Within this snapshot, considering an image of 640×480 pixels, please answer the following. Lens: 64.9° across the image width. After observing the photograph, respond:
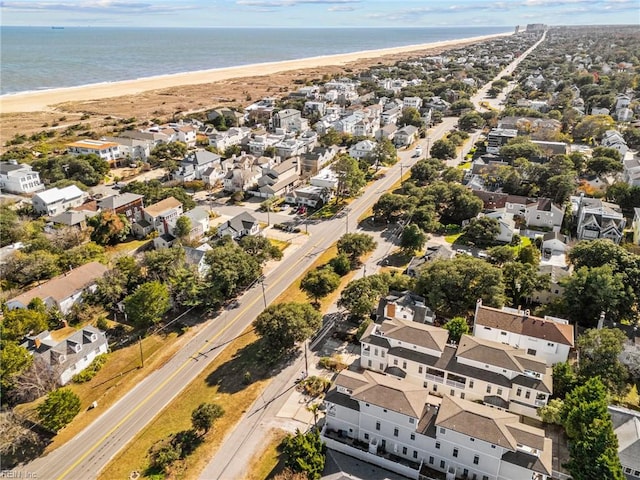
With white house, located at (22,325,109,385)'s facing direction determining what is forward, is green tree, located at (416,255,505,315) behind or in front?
in front

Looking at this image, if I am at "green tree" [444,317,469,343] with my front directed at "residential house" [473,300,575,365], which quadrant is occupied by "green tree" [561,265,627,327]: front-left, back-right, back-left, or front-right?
front-left

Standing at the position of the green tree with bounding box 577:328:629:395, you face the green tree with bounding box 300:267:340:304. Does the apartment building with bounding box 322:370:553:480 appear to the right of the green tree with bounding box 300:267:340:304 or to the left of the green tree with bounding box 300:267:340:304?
left

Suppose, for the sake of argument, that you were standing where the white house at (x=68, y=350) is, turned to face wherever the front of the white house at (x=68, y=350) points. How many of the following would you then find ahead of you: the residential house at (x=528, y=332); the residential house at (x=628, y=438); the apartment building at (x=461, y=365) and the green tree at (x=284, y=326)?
4

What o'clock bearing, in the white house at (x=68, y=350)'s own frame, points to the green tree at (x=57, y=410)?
The green tree is roughly at 2 o'clock from the white house.

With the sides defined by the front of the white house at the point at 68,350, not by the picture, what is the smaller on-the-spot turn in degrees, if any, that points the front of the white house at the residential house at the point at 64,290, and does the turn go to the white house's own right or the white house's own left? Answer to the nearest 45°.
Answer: approximately 135° to the white house's own left

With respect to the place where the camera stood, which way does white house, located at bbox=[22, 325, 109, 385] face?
facing the viewer and to the right of the viewer

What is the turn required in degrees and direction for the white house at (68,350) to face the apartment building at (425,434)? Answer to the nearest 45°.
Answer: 0° — it already faces it

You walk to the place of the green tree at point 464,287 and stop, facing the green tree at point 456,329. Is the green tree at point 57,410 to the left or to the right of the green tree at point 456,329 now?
right

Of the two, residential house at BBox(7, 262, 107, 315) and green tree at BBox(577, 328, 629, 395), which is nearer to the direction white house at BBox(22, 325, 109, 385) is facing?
the green tree

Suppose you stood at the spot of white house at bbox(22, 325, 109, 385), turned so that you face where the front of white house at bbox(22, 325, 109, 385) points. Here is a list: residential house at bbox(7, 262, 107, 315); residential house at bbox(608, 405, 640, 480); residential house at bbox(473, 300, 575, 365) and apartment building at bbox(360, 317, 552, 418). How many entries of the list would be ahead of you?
3

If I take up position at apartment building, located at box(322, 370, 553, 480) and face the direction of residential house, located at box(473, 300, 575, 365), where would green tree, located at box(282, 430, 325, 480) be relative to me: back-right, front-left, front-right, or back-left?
back-left

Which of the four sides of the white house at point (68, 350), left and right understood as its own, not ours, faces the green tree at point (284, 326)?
front

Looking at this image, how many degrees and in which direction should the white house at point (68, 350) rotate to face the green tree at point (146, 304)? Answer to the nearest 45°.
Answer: approximately 45° to its left

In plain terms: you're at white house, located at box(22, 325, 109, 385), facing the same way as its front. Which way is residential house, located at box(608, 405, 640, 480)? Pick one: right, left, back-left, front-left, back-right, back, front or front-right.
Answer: front

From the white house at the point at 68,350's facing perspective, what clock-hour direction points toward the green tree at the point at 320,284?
The green tree is roughly at 11 o'clock from the white house.

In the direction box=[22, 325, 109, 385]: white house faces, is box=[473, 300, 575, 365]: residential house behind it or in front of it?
in front
